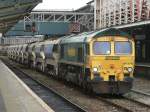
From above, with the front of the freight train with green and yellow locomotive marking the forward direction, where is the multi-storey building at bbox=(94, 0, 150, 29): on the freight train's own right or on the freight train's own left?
on the freight train's own left
